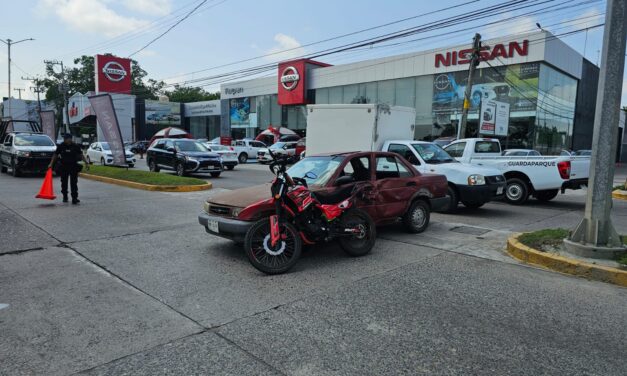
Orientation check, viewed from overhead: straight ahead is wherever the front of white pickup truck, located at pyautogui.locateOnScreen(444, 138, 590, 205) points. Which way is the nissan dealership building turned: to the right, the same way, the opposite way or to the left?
to the left

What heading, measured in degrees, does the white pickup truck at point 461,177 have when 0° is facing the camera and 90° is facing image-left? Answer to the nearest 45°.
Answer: approximately 315°

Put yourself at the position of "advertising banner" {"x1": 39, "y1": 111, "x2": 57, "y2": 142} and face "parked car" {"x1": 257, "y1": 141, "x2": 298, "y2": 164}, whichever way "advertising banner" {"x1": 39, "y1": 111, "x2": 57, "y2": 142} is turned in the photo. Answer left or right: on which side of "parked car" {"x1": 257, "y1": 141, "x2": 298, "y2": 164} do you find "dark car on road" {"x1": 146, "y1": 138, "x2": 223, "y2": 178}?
right

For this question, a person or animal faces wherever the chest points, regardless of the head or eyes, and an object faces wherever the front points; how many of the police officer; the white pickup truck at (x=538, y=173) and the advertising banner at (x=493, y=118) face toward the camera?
2

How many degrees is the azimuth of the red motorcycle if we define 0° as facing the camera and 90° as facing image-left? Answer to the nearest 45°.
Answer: approximately 45°

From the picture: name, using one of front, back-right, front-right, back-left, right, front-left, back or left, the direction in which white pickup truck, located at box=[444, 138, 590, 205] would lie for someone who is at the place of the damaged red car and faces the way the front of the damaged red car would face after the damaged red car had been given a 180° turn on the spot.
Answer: front

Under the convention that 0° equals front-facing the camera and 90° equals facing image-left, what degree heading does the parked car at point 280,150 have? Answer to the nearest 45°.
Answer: approximately 45°

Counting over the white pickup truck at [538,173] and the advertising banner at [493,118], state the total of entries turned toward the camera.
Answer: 1

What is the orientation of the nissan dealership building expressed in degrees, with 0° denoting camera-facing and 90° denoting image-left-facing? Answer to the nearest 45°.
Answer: approximately 45°
